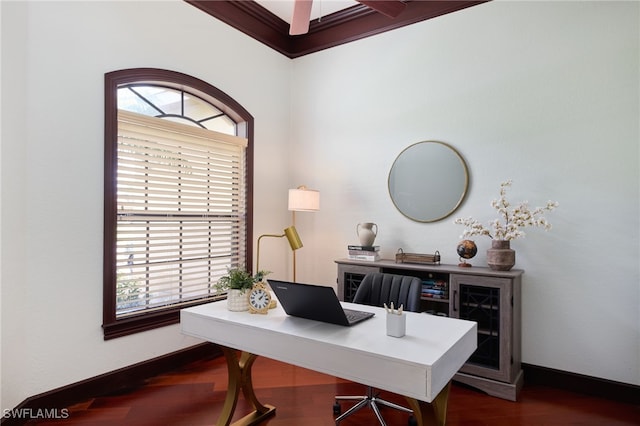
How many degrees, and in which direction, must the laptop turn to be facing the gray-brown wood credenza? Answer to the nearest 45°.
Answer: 0° — it already faces it

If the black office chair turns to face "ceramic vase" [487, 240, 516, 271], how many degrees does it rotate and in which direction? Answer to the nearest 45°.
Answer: approximately 180°

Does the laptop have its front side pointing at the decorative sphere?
yes

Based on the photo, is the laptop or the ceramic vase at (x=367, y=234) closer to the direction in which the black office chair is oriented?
the laptop

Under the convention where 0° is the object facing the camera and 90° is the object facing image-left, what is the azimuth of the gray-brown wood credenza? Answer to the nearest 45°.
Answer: approximately 45°

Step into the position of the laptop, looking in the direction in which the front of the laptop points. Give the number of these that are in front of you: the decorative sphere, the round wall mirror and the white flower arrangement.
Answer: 3

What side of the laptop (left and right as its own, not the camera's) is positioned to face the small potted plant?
left

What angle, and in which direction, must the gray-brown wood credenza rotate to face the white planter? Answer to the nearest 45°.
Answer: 0° — it already faces it

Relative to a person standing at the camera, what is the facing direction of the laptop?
facing away from the viewer and to the right of the viewer

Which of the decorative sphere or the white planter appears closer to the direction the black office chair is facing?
the white planter

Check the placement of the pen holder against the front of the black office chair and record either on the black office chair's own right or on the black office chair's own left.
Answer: on the black office chair's own left

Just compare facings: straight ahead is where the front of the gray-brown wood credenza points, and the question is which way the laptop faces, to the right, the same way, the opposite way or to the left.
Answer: the opposite way

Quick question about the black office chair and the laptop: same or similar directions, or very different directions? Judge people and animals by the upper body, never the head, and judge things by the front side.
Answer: very different directions

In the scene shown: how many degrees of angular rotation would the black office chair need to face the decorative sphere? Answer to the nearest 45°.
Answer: approximately 180°

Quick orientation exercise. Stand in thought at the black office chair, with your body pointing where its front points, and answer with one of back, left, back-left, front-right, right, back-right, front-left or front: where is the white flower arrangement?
back
